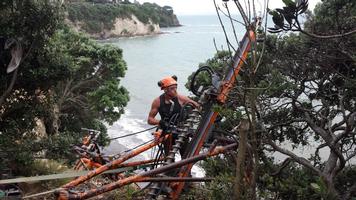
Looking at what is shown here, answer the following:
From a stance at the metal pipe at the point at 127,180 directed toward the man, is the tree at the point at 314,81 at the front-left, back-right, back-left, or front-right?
front-right

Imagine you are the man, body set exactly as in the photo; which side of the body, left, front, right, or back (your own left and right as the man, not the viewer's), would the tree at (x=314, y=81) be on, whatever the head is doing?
left

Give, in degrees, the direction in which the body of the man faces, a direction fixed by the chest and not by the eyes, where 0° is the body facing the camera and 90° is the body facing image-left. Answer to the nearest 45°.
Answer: approximately 315°
